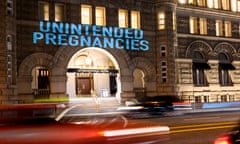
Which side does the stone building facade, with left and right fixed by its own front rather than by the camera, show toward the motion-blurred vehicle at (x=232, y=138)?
front

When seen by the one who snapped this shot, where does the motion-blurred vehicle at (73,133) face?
facing to the right of the viewer

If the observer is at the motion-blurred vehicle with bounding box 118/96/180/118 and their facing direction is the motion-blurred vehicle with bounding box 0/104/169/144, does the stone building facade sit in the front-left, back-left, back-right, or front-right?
back-right

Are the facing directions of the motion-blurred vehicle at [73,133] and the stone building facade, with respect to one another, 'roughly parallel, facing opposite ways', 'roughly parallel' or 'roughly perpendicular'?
roughly perpendicular

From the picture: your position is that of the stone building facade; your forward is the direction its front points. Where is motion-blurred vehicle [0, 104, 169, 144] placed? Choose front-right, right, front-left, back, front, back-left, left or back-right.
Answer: front

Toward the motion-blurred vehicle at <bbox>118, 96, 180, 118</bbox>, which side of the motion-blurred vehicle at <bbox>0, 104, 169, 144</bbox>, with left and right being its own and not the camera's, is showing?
left

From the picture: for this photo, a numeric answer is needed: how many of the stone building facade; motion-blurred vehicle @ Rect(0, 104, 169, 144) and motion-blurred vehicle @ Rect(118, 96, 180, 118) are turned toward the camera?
1

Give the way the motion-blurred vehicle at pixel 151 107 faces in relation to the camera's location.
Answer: facing to the left of the viewer

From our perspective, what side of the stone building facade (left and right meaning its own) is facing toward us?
front

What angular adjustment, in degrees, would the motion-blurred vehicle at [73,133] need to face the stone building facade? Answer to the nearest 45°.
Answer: approximately 90° to its left

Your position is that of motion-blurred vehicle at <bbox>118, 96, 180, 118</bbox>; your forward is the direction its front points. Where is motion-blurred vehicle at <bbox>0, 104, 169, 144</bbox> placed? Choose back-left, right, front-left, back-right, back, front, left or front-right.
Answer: left

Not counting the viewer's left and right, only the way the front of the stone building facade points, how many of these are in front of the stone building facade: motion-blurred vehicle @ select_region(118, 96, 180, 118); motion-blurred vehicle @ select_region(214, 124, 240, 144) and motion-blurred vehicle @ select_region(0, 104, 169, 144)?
3
